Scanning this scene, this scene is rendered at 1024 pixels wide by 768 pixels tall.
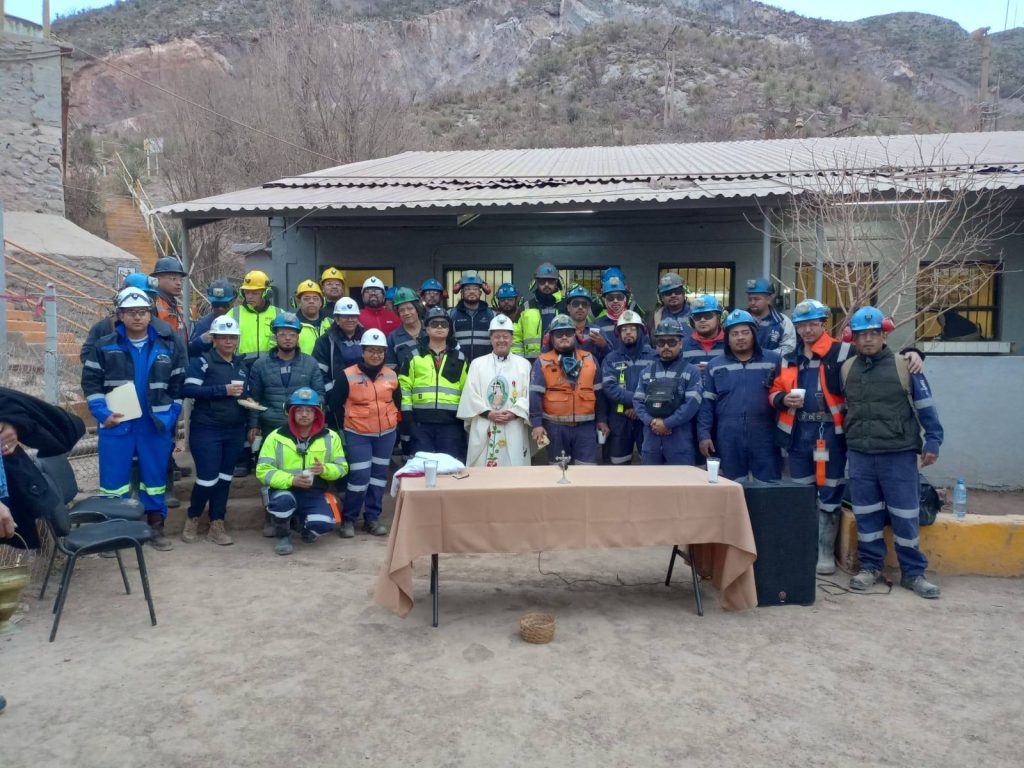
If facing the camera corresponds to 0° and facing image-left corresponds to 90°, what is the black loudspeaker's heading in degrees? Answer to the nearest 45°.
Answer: approximately 0°

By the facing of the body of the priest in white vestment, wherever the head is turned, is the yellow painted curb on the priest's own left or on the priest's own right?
on the priest's own left

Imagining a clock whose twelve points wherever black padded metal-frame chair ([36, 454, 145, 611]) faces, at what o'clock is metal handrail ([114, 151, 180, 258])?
The metal handrail is roughly at 9 o'clock from the black padded metal-frame chair.

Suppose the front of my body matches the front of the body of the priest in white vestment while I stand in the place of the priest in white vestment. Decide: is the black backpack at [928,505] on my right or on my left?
on my left

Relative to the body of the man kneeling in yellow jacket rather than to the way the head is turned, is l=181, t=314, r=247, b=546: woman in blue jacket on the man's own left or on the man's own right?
on the man's own right

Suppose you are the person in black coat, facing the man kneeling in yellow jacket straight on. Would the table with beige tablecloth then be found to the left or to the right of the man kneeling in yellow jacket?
right

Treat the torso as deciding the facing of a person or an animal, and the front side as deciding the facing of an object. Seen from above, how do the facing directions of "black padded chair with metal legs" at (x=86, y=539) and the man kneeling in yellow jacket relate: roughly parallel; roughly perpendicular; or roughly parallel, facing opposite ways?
roughly perpendicular

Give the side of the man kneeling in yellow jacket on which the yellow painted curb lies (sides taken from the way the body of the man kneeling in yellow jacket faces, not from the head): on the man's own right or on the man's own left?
on the man's own left

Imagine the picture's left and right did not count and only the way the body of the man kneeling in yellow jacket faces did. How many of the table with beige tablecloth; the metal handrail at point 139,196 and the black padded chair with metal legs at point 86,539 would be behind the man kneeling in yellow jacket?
1

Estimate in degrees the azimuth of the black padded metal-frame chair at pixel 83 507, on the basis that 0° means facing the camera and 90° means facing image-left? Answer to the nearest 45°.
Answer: approximately 270°
